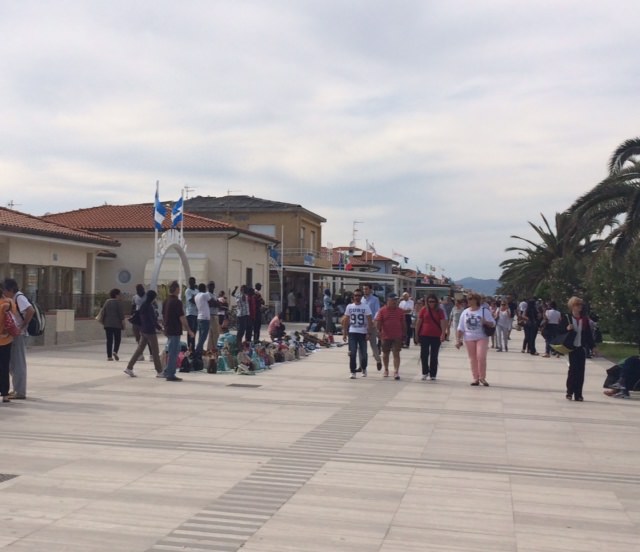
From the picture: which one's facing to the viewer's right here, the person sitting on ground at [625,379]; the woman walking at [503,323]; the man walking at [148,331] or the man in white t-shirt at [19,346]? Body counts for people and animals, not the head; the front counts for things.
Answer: the man walking at [148,331]

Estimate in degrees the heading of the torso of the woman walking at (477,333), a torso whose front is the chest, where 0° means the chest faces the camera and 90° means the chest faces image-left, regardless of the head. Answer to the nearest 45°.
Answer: approximately 0°

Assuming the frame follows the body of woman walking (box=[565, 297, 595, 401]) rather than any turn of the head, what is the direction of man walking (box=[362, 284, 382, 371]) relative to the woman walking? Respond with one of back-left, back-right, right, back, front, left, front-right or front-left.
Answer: back-right

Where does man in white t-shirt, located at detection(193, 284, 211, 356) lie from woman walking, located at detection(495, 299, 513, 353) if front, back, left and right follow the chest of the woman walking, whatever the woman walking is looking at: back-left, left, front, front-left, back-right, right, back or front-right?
front-right

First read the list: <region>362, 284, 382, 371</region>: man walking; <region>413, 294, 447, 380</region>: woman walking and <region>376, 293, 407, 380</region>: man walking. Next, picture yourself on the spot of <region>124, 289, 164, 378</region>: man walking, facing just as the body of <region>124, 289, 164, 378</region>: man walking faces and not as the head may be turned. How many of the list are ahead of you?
3

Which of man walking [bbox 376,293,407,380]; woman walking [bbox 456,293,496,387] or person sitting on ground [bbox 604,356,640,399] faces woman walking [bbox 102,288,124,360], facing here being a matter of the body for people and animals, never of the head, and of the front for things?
the person sitting on ground

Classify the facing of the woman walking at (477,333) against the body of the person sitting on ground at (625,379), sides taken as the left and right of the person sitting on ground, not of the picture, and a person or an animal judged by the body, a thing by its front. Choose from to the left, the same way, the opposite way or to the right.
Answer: to the left

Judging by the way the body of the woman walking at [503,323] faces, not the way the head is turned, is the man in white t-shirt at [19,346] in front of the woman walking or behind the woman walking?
in front

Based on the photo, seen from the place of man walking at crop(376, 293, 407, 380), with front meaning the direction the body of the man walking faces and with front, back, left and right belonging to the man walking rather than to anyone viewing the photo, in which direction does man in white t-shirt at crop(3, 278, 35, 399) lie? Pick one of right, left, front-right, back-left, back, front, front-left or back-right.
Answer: front-right

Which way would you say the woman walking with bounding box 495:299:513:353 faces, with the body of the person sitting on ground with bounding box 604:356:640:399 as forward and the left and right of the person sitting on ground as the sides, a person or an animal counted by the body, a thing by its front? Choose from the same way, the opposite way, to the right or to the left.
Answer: to the left

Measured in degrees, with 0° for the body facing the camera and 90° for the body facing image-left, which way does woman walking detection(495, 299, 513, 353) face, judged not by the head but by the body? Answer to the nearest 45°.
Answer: approximately 0°

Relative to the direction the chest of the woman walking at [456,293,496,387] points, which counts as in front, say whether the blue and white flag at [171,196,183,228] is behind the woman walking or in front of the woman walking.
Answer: behind

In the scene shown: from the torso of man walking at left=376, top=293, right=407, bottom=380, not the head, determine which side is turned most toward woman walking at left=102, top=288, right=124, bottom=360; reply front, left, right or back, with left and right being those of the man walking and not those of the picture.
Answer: right

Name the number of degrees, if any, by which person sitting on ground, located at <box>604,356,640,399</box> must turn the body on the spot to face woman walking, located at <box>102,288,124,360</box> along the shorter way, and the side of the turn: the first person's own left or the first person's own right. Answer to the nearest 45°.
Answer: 0° — they already face them
